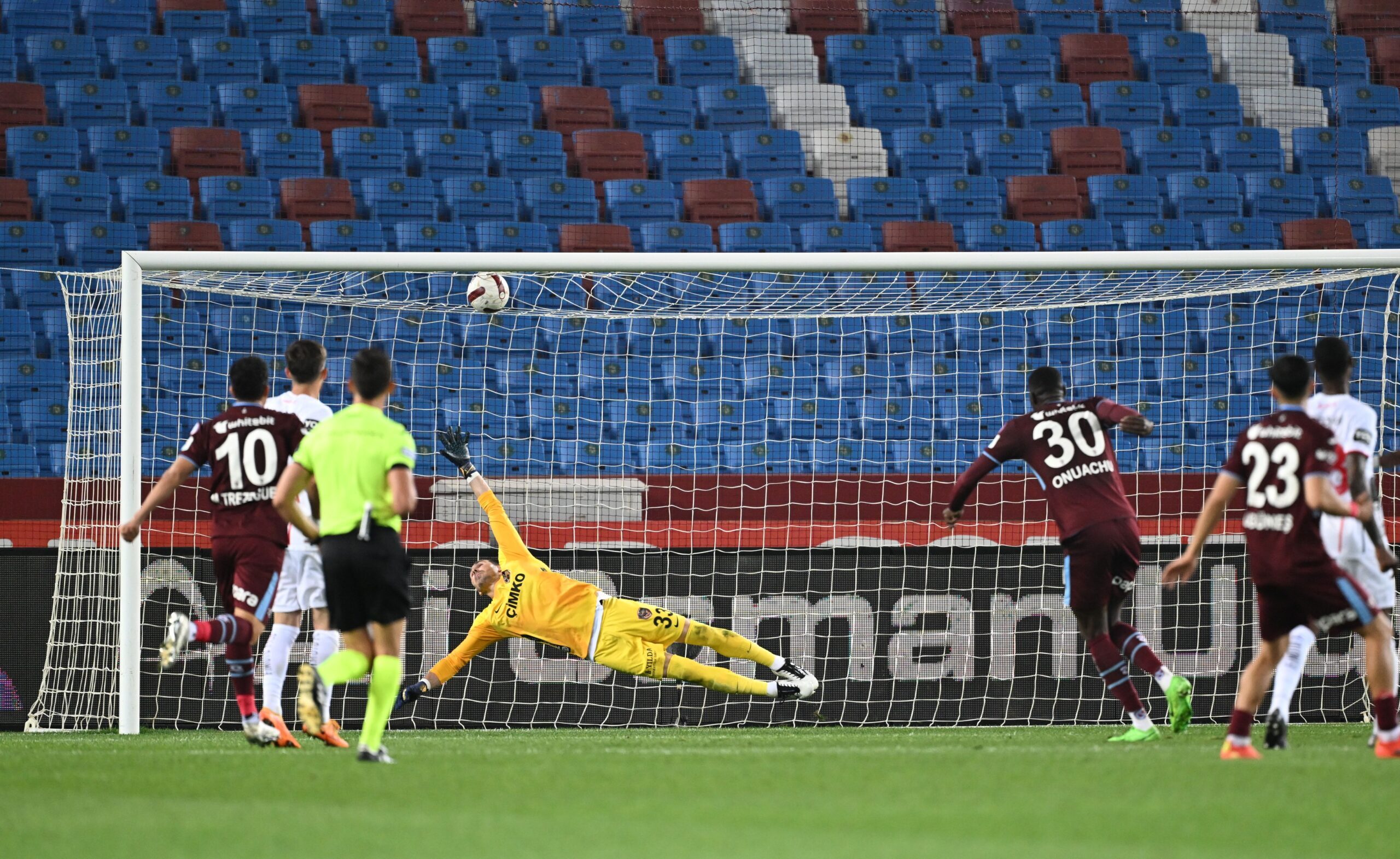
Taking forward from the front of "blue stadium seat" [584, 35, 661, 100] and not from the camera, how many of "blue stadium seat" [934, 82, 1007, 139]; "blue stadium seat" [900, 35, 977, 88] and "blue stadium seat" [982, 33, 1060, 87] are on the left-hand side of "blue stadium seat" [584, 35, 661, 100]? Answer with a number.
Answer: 3

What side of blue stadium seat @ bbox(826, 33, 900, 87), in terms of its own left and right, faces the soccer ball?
front

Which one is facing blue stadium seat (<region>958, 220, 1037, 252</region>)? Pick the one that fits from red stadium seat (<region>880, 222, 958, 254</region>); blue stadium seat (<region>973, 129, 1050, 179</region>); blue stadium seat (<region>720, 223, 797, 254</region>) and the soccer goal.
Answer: blue stadium seat (<region>973, 129, 1050, 179</region>)

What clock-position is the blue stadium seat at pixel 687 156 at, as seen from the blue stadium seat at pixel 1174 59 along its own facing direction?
the blue stadium seat at pixel 687 156 is roughly at 2 o'clock from the blue stadium seat at pixel 1174 59.

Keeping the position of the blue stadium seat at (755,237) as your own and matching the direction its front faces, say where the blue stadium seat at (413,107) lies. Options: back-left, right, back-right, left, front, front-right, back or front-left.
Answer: right

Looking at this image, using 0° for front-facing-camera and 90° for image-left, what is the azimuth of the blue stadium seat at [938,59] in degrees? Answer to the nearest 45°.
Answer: approximately 0°

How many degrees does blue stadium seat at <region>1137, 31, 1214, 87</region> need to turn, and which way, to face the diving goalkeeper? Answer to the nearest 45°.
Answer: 0° — it already faces them

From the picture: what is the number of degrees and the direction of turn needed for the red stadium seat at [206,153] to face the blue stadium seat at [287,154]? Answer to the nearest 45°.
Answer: approximately 90° to its left

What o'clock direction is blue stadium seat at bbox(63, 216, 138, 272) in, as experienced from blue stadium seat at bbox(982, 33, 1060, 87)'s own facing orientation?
blue stadium seat at bbox(63, 216, 138, 272) is roughly at 2 o'clock from blue stadium seat at bbox(982, 33, 1060, 87).

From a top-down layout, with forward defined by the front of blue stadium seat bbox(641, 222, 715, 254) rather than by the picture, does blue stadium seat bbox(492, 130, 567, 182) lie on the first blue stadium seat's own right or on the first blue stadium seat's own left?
on the first blue stadium seat's own right
